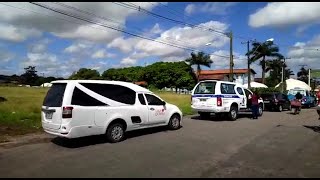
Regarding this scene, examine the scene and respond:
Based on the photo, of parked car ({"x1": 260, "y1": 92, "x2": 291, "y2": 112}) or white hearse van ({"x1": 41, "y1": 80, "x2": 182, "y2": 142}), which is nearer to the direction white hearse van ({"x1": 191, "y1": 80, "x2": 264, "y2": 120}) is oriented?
the parked car

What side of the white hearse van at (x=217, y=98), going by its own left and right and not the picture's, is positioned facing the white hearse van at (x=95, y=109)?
back

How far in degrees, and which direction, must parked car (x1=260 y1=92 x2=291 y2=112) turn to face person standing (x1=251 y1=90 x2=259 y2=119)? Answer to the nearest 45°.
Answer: approximately 135° to its right

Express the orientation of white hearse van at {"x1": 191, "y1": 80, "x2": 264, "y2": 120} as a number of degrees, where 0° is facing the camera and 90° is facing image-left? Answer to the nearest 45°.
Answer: approximately 225°

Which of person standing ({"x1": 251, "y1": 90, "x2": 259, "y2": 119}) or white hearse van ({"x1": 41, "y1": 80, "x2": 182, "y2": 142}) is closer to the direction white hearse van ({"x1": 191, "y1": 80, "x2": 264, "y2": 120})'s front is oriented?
the person standing

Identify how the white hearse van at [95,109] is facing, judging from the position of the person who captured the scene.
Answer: facing away from the viewer and to the right of the viewer
